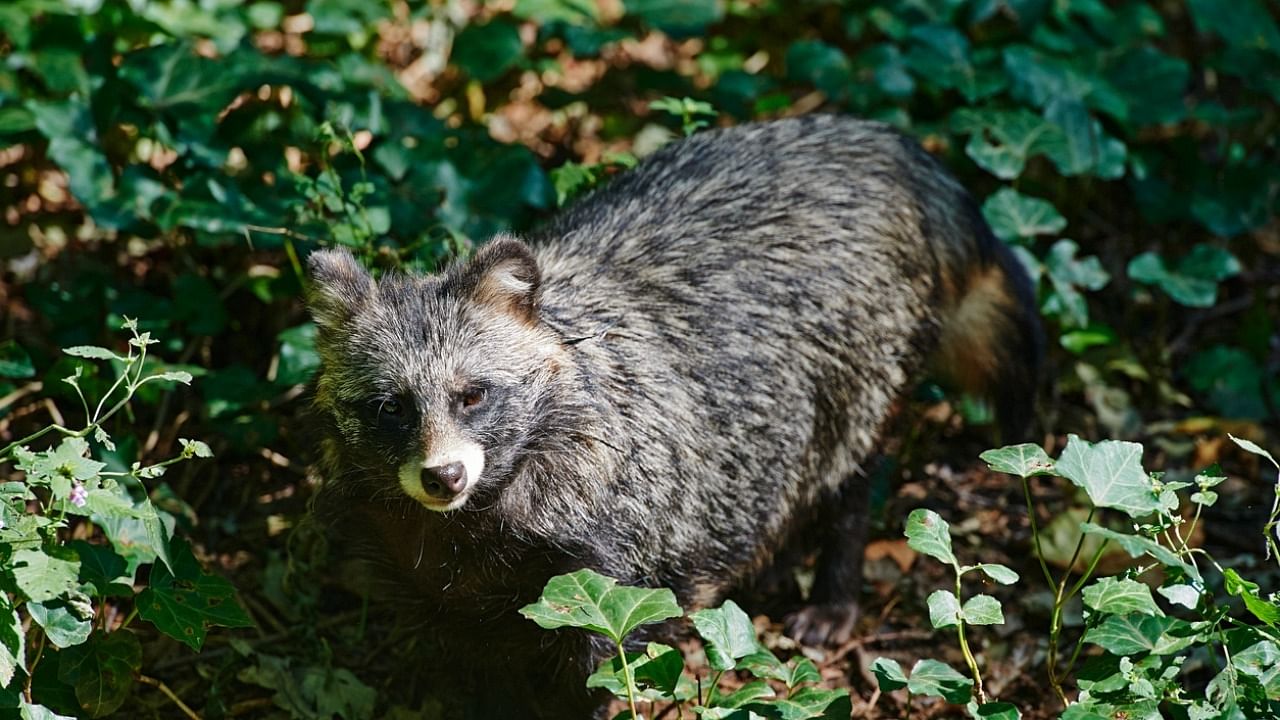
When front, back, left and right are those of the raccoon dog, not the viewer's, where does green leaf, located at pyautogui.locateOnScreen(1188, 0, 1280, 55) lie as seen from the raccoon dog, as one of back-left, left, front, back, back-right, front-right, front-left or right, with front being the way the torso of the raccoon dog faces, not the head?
back

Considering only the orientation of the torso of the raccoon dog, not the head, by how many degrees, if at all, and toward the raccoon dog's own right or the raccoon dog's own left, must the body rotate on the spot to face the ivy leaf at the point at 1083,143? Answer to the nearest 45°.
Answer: approximately 180°

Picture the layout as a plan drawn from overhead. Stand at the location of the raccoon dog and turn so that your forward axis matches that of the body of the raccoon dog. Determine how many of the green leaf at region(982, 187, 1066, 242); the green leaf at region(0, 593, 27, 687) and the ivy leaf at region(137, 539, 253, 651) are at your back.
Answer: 1

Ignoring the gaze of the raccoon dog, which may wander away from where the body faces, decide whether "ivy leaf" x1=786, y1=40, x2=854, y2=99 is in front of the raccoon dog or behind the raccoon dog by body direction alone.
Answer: behind

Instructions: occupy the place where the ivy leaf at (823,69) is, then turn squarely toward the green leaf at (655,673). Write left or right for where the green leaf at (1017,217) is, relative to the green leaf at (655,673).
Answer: left

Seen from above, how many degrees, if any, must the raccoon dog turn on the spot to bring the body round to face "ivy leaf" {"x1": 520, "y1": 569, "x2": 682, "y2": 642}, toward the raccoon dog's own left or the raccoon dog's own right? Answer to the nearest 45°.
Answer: approximately 45° to the raccoon dog's own left

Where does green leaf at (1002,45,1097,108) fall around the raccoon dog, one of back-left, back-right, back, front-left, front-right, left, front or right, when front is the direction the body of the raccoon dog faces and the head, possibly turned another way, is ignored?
back

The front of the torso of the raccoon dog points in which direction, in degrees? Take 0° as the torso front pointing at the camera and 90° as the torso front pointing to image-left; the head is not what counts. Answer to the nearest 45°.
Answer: approximately 45°

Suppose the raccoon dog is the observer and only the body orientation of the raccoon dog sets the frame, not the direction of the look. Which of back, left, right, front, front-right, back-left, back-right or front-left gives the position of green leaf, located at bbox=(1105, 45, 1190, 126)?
back

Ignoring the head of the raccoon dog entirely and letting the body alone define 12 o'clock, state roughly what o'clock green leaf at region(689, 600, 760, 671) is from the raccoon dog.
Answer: The green leaf is roughly at 10 o'clock from the raccoon dog.

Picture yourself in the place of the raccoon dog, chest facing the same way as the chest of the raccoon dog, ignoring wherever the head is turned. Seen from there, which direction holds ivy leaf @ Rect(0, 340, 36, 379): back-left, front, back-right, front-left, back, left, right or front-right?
front-right

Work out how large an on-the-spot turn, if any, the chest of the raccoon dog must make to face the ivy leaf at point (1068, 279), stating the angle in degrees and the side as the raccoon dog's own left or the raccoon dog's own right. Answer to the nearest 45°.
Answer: approximately 180°

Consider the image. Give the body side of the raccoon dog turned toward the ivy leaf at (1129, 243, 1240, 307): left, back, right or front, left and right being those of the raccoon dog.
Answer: back

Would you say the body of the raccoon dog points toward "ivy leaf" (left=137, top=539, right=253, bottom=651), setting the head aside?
yes
